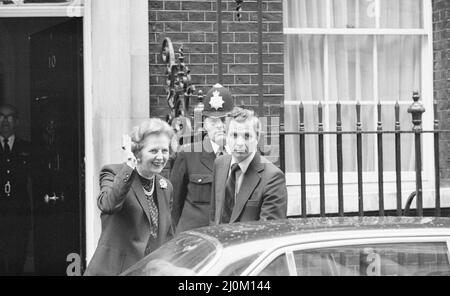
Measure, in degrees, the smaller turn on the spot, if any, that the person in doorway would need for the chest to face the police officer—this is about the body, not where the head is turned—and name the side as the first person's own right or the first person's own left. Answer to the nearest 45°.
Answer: approximately 45° to the first person's own left

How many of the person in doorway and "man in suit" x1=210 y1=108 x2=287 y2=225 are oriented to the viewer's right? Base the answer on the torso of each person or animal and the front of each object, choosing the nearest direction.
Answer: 0

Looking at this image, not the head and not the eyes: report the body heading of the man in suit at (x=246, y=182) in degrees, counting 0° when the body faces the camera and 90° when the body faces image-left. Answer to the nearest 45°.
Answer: approximately 45°

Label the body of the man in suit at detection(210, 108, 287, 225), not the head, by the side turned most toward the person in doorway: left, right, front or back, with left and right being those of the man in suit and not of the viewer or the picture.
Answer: right

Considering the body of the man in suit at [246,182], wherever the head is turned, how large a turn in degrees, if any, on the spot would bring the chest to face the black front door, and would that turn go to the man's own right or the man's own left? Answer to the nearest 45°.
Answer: approximately 90° to the man's own right

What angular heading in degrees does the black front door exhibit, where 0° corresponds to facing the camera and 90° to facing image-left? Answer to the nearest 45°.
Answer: approximately 45°

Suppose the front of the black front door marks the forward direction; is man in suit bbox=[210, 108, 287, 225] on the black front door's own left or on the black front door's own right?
on the black front door's own left

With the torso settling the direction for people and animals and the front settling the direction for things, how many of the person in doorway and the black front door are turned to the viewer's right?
0

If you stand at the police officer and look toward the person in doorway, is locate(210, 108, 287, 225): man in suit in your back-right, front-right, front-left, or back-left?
back-left

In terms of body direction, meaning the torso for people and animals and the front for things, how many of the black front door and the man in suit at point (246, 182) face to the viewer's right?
0
